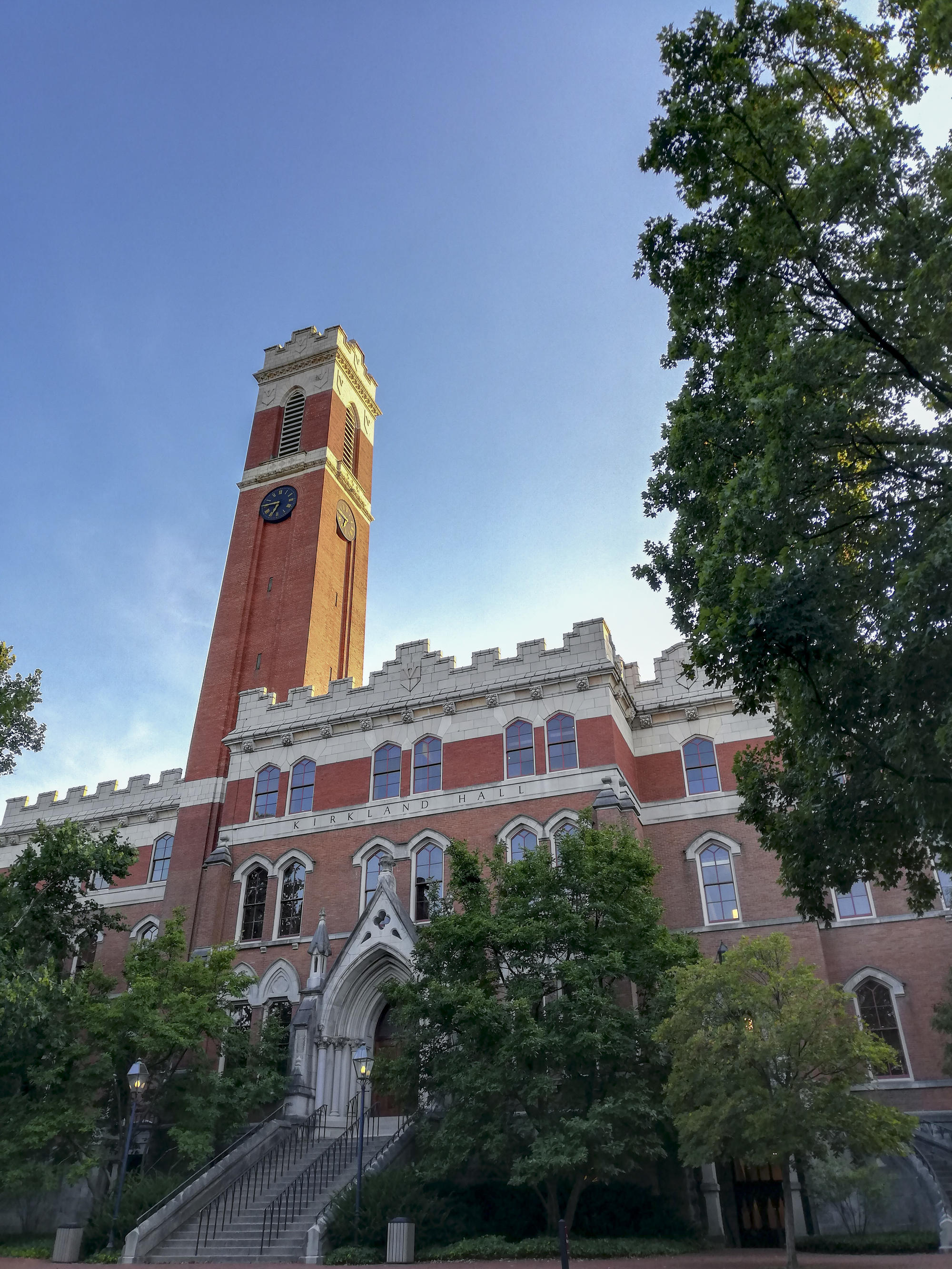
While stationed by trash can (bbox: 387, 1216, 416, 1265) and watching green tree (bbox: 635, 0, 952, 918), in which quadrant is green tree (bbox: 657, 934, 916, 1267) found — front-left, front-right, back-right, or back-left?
front-left

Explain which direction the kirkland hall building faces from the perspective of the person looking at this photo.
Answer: facing the viewer and to the left of the viewer

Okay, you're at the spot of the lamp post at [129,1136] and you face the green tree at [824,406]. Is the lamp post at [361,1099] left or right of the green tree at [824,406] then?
left
